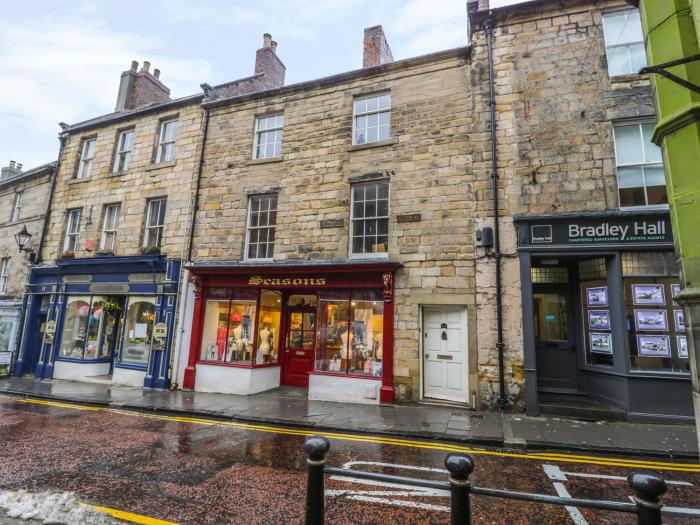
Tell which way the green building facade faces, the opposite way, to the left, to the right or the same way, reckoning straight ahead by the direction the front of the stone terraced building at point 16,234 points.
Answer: to the right

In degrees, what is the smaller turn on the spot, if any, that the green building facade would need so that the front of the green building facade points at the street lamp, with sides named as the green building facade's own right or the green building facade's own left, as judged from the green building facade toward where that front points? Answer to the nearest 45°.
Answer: approximately 45° to the green building facade's own right

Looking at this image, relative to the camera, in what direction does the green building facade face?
facing the viewer and to the left of the viewer

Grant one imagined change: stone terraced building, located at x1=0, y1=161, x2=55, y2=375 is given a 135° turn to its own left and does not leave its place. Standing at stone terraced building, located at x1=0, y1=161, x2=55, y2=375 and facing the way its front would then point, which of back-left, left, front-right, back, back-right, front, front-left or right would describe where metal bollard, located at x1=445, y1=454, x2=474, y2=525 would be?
right

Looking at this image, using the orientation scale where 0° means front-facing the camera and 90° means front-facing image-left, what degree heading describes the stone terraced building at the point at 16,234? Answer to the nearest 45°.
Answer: approximately 45°

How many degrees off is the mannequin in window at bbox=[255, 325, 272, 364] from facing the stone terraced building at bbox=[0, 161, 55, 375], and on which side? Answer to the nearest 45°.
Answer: approximately 135° to its right

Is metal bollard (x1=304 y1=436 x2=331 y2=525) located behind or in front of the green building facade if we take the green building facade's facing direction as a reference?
in front

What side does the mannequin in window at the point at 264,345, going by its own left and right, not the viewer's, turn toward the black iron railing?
front

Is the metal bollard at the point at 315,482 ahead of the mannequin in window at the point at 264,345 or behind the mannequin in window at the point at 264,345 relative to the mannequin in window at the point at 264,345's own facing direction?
ahead

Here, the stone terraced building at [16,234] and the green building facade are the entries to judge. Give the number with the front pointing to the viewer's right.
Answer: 0

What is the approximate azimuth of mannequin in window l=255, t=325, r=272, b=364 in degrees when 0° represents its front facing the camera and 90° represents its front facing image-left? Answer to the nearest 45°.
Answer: approximately 0°

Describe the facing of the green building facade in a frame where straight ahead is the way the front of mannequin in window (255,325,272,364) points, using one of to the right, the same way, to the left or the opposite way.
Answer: to the right
